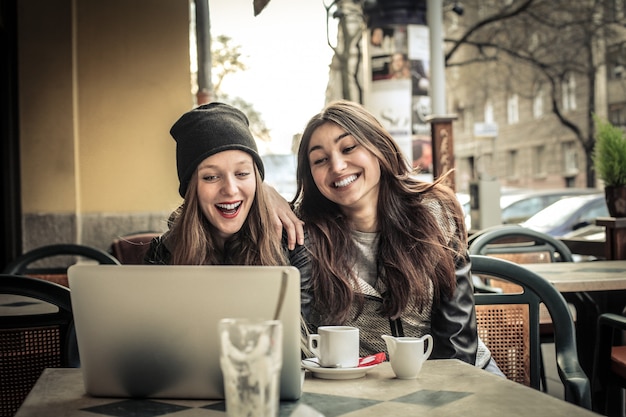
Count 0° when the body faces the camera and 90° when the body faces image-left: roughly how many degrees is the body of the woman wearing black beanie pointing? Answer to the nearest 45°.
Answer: approximately 0°

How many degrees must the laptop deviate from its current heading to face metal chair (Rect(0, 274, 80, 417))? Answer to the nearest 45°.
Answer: approximately 45° to its left

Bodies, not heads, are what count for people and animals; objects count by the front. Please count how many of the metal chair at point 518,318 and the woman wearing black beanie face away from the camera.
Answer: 0

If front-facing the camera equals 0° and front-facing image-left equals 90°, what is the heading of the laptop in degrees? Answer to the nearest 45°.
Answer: approximately 180°

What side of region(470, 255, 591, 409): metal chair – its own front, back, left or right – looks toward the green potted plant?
back

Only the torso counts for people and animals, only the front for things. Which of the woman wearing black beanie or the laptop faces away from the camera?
the laptop

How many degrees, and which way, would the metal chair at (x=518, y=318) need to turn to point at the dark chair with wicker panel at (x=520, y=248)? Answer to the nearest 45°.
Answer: approximately 180°
